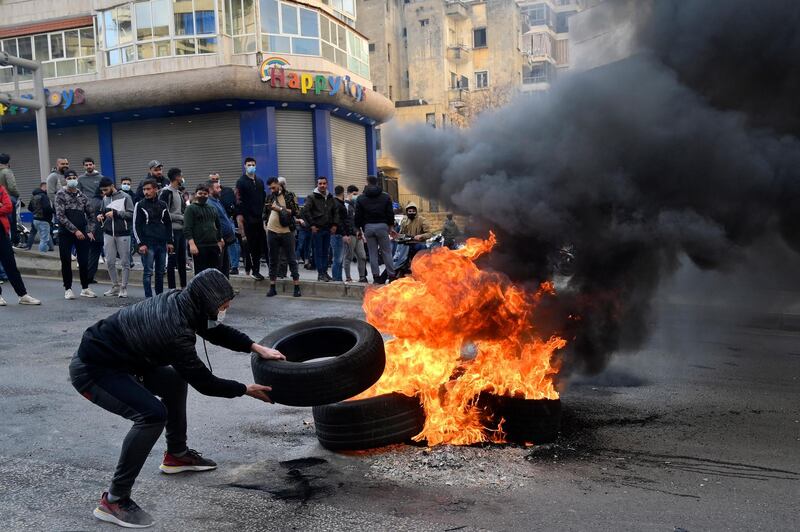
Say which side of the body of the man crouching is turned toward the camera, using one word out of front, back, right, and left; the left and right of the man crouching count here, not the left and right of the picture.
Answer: right

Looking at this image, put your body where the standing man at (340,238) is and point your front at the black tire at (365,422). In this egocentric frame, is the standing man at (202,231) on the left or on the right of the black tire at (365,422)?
right

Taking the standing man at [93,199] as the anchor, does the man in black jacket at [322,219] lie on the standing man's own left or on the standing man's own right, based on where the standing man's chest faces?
on the standing man's own left

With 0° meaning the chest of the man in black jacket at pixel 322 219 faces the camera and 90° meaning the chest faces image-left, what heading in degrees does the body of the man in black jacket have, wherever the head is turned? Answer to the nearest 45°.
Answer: approximately 0°

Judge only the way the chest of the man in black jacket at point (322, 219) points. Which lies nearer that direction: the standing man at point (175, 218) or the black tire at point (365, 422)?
the black tire

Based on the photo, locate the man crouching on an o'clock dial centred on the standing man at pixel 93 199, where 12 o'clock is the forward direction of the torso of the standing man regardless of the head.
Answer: The man crouching is roughly at 12 o'clock from the standing man.

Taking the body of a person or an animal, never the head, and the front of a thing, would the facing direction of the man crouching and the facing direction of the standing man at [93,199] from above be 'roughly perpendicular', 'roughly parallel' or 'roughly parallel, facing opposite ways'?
roughly perpendicular

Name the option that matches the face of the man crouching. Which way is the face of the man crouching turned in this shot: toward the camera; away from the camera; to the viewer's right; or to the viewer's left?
to the viewer's right

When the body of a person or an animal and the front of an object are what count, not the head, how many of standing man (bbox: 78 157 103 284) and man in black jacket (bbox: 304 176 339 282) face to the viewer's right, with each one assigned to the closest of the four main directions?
0

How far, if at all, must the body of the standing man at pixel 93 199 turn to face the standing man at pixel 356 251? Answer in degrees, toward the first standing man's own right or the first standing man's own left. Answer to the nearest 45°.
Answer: approximately 90° to the first standing man's own left
